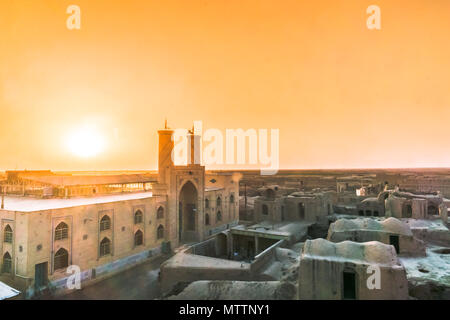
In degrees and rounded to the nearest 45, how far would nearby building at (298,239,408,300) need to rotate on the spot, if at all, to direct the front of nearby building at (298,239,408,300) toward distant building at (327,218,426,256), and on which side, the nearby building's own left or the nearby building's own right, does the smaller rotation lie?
approximately 180°

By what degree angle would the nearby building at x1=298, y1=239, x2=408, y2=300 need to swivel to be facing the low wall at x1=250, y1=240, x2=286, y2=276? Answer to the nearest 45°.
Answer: approximately 135° to its right

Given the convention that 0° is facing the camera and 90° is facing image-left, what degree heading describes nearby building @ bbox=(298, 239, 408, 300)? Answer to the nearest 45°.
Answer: approximately 0°
